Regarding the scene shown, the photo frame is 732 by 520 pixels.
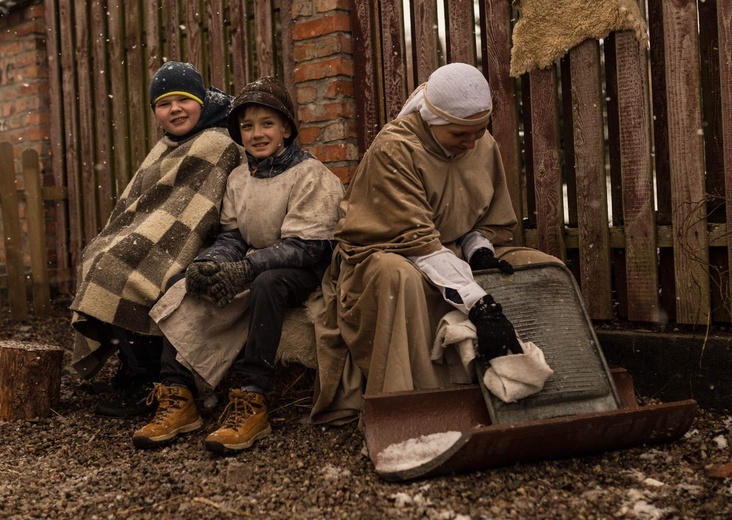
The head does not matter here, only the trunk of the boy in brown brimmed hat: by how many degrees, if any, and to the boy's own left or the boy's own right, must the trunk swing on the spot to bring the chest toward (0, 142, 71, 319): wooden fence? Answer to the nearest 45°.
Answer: approximately 90° to the boy's own right

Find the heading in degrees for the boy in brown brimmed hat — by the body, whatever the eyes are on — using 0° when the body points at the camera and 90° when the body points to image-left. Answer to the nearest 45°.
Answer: approximately 45°

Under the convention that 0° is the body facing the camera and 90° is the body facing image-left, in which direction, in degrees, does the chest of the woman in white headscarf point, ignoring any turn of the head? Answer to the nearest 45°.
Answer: approximately 315°

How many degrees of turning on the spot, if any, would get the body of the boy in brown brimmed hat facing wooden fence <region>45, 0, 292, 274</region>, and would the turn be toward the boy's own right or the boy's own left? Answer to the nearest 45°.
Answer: approximately 135° to the boy's own right
